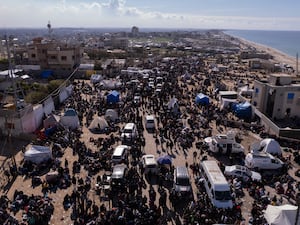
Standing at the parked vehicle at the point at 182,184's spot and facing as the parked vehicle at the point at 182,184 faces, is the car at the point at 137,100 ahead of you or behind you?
behind

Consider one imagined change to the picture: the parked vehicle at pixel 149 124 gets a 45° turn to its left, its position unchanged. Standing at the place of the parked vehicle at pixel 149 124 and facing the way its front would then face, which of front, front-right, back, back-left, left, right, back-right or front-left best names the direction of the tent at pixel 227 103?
left

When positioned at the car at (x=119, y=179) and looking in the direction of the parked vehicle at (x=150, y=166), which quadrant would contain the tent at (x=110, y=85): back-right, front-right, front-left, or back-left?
front-left

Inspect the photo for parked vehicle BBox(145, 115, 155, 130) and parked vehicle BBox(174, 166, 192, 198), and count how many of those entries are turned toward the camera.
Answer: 2

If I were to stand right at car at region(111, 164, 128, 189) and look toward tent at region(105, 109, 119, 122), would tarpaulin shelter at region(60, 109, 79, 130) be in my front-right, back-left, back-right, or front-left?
front-left

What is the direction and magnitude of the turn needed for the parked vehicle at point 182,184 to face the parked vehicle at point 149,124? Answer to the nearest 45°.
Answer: approximately 180°

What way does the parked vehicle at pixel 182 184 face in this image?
toward the camera

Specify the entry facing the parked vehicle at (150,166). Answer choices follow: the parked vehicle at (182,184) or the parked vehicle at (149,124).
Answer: the parked vehicle at (149,124)

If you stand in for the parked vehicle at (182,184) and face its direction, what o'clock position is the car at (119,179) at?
The car is roughly at 3 o'clock from the parked vehicle.

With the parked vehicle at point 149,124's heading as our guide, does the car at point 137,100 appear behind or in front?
behind

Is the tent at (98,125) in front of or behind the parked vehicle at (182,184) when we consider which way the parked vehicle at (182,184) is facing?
behind

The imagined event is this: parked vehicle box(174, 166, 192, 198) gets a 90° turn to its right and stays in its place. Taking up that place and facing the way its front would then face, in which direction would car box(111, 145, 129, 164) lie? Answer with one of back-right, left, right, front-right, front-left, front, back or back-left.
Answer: front-right
